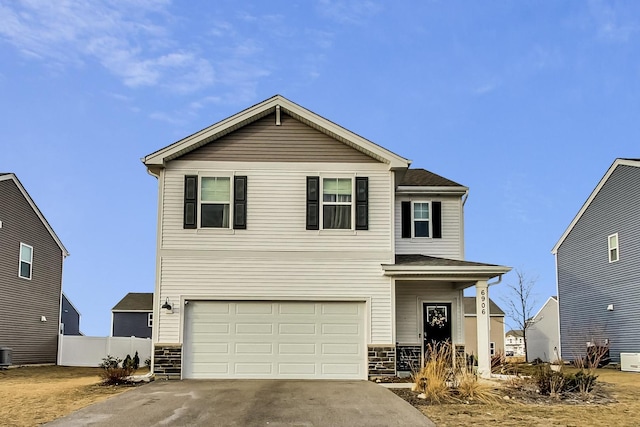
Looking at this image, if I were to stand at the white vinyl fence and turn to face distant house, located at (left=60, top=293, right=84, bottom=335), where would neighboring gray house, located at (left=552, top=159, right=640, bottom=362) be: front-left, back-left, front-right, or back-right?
back-right

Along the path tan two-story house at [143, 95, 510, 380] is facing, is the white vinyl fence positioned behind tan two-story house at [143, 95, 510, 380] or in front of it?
behind

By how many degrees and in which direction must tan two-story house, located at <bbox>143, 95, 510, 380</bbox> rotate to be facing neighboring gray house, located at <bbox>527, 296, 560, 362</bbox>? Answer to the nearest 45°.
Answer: approximately 135° to its left

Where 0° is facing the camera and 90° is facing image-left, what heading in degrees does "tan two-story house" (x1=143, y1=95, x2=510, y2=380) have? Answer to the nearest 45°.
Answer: approximately 0°

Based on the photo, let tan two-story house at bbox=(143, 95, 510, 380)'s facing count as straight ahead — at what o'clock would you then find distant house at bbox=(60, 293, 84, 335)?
The distant house is roughly at 5 o'clock from the tan two-story house.

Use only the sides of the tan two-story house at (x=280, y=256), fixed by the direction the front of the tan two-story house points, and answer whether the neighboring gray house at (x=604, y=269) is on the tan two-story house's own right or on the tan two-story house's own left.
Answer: on the tan two-story house's own left
